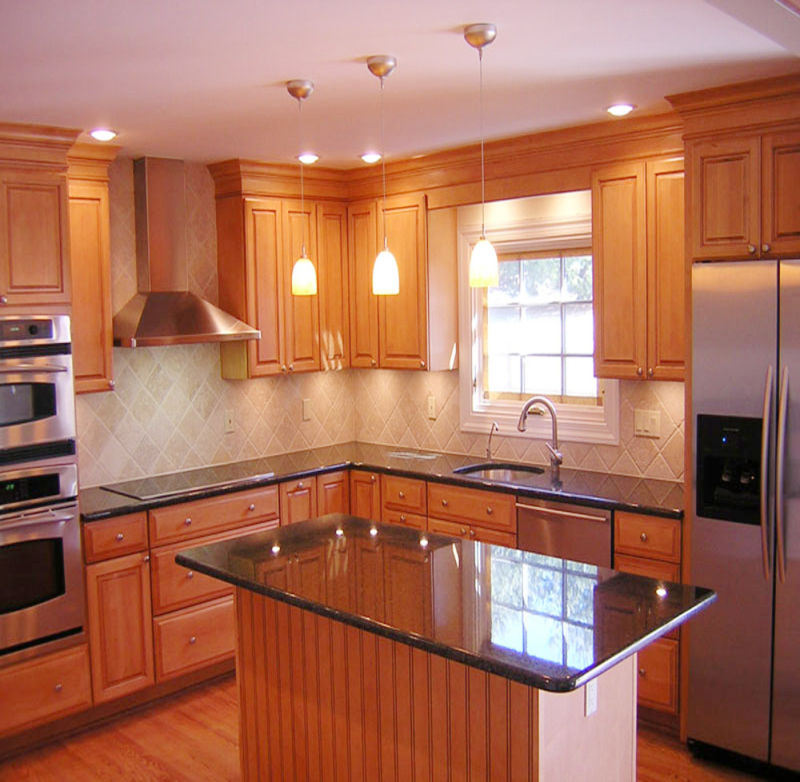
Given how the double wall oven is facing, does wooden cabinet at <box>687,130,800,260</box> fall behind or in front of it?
in front

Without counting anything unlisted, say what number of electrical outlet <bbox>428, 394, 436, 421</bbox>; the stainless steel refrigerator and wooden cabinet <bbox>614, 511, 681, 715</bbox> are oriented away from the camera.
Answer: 0

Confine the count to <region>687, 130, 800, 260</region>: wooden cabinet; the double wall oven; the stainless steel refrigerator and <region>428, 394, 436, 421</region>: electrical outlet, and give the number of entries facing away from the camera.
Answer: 0

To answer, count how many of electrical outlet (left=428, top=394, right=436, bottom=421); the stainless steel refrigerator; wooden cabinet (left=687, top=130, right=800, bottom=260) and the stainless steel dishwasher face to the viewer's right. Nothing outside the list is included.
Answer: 0

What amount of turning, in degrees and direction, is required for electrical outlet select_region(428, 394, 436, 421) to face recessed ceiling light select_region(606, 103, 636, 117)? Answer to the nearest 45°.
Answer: approximately 90° to its left

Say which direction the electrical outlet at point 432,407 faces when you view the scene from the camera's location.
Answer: facing the viewer and to the left of the viewer

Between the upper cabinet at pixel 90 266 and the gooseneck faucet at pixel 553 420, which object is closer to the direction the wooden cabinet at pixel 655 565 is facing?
the upper cabinet

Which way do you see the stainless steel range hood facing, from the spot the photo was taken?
facing the viewer and to the right of the viewer

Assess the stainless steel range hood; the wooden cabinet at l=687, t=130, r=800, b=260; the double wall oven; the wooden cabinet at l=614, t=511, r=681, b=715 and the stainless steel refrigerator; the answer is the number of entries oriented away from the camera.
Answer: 0

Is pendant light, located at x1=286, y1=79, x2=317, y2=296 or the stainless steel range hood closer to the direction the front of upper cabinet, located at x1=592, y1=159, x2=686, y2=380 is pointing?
the pendant light
